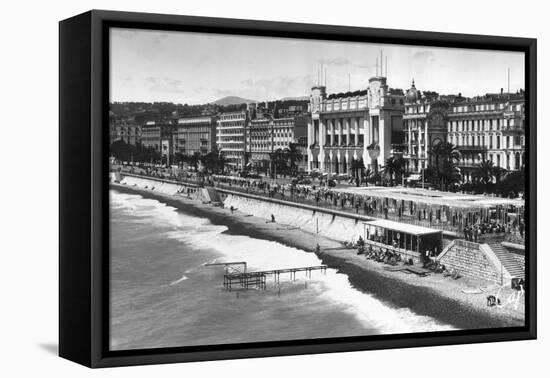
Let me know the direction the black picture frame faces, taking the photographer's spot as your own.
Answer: facing the viewer and to the right of the viewer
